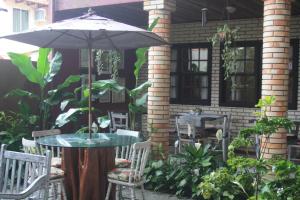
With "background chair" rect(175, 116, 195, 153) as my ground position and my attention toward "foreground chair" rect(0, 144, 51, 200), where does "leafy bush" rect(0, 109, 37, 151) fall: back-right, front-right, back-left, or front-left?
front-right

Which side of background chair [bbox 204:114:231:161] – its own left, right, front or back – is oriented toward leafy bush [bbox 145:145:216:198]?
left

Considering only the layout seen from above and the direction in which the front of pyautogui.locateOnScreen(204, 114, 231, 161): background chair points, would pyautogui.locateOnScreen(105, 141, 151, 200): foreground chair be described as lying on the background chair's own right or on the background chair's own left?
on the background chair's own left

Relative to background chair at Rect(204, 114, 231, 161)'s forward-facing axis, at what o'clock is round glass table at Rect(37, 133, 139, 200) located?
The round glass table is roughly at 10 o'clock from the background chair.

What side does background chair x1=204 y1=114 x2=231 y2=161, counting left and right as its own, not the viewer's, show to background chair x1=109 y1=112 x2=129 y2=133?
front

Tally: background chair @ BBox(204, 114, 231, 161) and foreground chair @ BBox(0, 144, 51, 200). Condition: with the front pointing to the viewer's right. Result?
0

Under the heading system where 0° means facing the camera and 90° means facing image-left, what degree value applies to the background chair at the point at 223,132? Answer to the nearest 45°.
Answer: approximately 90°
